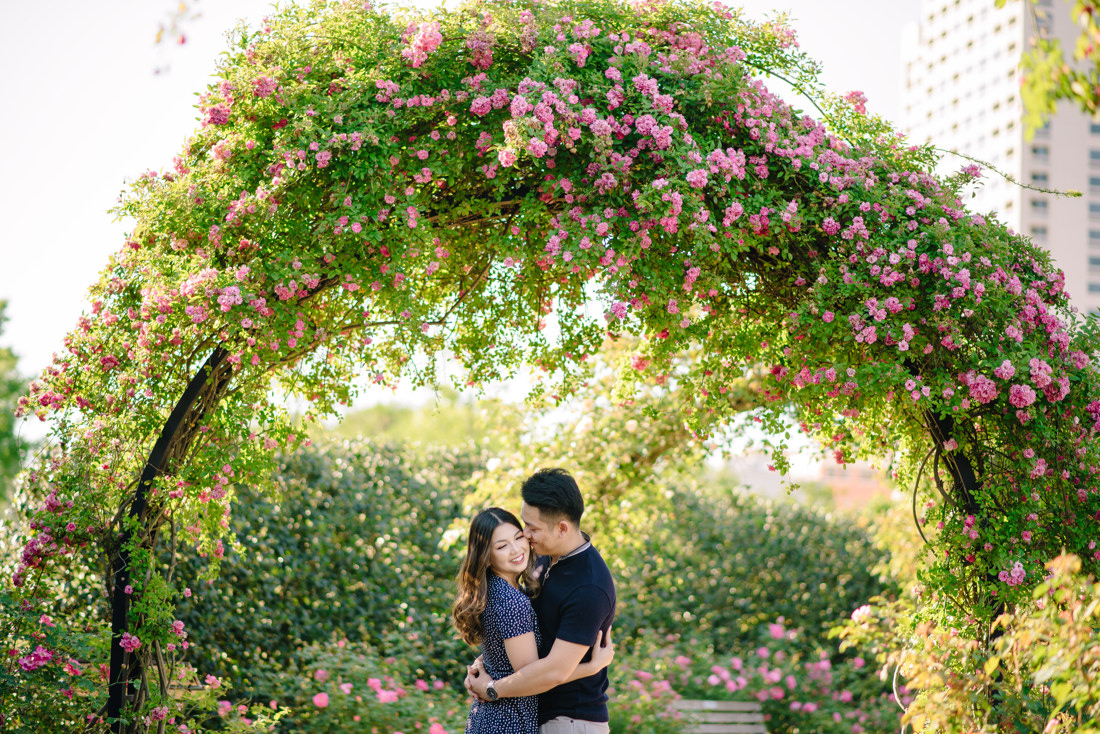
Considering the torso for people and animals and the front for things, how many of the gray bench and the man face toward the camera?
1

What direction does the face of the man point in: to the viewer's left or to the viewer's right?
to the viewer's left

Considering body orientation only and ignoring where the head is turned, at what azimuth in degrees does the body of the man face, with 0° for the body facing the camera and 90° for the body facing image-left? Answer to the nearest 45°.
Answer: approximately 90°

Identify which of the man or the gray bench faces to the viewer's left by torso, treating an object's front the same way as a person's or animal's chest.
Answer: the man

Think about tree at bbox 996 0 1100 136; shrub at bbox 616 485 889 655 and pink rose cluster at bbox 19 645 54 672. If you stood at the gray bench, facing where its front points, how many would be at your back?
1

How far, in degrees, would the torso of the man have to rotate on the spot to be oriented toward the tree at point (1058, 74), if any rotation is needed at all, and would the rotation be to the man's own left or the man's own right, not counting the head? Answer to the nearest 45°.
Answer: approximately 135° to the man's own left

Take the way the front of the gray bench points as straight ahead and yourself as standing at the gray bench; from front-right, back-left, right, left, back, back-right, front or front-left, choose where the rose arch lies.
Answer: front

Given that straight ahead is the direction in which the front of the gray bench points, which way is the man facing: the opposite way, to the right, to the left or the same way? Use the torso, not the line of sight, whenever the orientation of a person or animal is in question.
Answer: to the right

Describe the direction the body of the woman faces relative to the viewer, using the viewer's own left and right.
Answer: facing to the right of the viewer

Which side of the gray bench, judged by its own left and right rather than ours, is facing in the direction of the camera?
front
